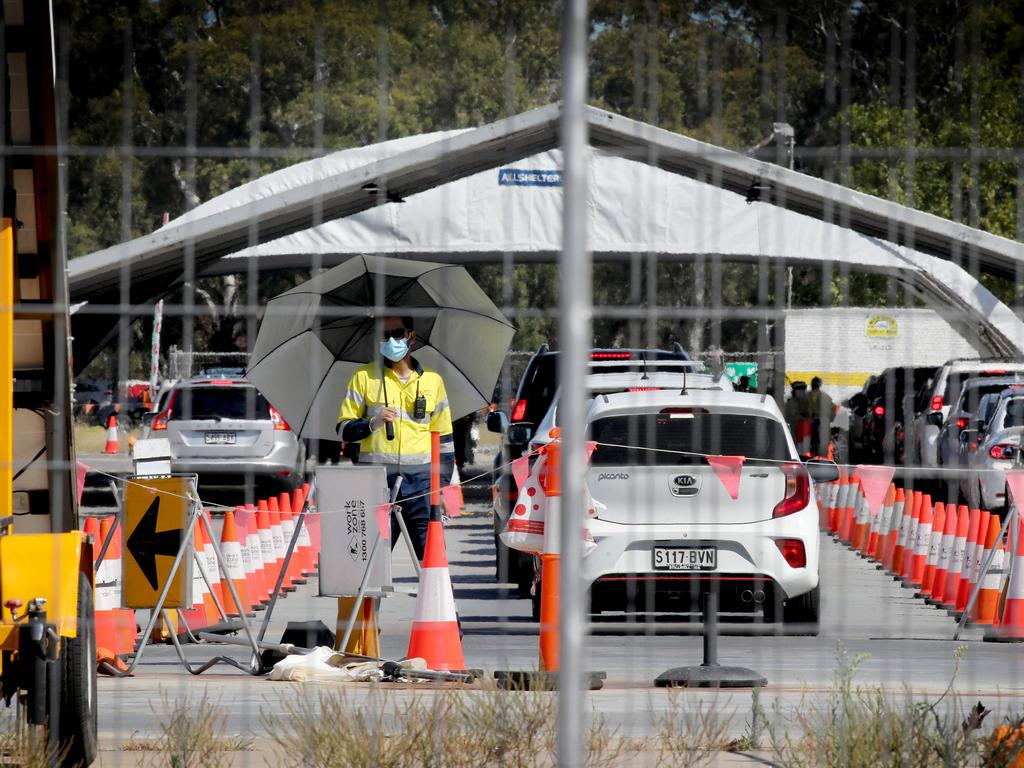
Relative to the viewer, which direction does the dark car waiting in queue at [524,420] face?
away from the camera

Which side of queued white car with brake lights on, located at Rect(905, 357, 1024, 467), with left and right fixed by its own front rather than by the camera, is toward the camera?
back

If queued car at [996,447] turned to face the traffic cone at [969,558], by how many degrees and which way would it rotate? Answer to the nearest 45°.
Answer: approximately 180°

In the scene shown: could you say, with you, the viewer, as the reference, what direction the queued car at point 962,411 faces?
facing away from the viewer

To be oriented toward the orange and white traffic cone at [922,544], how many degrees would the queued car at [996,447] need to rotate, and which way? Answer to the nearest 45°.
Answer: approximately 180°

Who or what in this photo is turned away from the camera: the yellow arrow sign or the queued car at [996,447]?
the queued car

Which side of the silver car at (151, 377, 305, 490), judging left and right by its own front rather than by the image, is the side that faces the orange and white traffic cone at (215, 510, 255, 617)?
back

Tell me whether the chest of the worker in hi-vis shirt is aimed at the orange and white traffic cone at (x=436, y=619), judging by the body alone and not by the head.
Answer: yes

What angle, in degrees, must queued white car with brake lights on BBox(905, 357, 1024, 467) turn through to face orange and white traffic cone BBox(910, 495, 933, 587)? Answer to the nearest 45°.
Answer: approximately 180°

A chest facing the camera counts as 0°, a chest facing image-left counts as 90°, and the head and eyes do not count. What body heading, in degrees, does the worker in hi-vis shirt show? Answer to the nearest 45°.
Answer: approximately 0°

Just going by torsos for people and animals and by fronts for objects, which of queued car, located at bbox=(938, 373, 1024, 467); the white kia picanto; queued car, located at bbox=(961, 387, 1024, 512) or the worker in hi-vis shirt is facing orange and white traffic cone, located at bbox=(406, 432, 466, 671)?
the worker in hi-vis shirt

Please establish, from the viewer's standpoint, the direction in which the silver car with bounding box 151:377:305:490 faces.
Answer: facing away from the viewer

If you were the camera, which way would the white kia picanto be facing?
facing away from the viewer

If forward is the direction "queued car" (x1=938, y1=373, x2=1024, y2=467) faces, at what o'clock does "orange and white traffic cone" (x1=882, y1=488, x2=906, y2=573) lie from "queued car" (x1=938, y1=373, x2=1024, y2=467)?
The orange and white traffic cone is roughly at 6 o'clock from the queued car.

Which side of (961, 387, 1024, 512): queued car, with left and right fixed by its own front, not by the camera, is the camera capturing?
back

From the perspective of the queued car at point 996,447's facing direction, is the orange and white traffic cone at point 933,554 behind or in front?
behind
